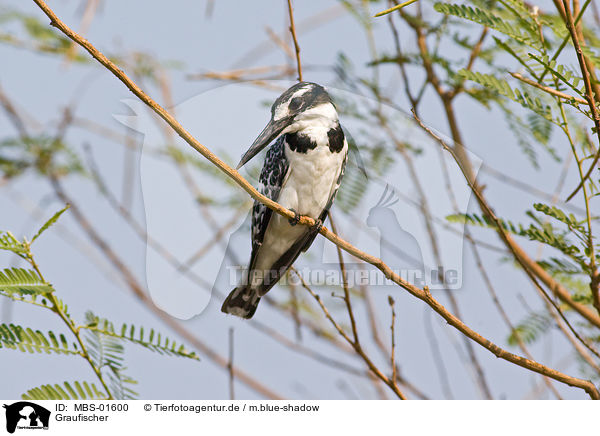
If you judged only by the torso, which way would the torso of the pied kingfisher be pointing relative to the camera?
toward the camera
